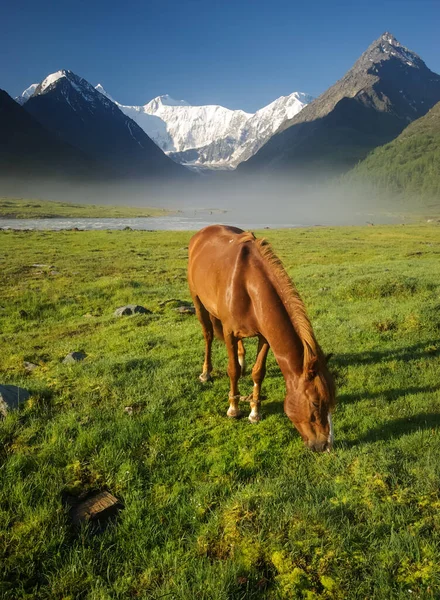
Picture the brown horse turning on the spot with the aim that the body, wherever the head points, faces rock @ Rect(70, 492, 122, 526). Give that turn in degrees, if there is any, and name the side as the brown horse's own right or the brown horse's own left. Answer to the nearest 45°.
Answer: approximately 90° to the brown horse's own right

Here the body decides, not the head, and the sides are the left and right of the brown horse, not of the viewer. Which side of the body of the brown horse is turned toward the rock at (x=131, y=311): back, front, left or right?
back

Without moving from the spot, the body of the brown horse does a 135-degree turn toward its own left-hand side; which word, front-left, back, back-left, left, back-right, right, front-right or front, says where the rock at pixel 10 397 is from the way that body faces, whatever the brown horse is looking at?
left

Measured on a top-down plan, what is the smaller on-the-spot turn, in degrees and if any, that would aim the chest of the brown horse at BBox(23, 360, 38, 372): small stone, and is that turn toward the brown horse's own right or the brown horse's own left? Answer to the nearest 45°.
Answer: approximately 180°

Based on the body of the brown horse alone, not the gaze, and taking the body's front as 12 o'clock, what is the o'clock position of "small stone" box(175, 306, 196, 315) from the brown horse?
The small stone is roughly at 7 o'clock from the brown horse.

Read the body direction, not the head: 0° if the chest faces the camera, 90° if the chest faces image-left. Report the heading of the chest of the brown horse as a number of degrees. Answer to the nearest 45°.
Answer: approximately 315°

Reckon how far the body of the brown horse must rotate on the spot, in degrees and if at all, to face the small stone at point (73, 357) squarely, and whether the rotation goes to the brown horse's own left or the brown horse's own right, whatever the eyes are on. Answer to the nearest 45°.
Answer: approximately 180°
